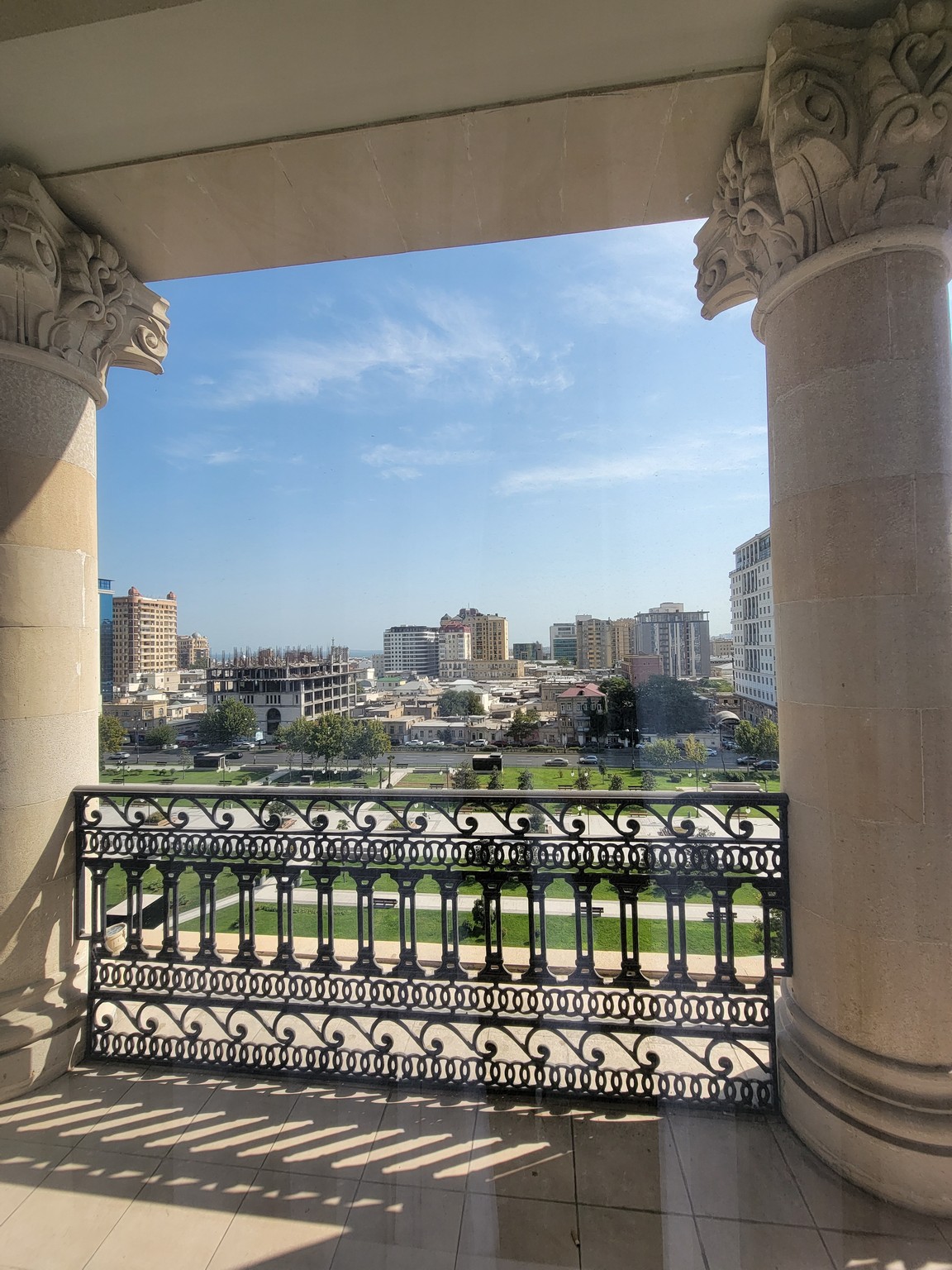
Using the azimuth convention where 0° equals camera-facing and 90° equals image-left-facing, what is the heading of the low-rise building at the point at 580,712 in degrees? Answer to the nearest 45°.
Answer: approximately 0°

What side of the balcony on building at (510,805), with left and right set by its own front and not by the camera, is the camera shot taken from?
back

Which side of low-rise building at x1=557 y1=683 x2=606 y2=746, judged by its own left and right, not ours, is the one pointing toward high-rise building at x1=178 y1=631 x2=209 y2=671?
back

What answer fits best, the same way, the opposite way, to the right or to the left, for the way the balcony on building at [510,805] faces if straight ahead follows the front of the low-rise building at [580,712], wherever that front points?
the opposite way

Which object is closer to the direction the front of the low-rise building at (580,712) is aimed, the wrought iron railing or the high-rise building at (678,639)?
the wrought iron railing

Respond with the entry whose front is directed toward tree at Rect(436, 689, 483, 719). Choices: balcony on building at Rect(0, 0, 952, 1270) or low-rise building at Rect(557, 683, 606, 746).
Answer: the balcony on building

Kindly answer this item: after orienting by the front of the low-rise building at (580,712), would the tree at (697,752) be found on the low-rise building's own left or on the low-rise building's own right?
on the low-rise building's own left

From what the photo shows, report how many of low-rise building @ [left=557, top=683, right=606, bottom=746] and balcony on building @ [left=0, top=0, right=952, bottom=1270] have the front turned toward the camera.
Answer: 1

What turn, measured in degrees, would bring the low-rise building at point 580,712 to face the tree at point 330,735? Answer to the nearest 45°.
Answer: approximately 90° to its right

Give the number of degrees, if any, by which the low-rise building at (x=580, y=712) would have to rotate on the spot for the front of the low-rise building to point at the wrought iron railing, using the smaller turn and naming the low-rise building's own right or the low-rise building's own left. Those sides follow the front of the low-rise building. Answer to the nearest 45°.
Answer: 0° — it already faces it
